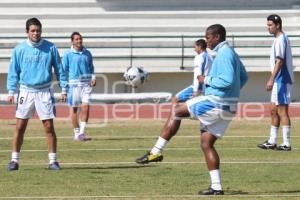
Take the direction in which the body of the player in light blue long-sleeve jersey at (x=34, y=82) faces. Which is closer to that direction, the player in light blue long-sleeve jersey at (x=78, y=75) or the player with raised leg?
the player with raised leg

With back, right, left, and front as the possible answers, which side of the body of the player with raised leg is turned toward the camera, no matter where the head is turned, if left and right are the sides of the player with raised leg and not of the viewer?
left

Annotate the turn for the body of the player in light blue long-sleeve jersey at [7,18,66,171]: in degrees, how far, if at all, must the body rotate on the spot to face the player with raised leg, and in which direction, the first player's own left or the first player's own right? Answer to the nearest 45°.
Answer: approximately 45° to the first player's own left

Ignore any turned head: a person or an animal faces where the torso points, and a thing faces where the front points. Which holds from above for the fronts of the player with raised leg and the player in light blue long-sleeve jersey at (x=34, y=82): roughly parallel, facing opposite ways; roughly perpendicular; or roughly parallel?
roughly perpendicular

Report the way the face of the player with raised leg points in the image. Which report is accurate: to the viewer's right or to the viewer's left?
to the viewer's left

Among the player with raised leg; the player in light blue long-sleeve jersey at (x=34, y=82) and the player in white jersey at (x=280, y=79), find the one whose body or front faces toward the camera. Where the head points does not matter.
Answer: the player in light blue long-sleeve jersey

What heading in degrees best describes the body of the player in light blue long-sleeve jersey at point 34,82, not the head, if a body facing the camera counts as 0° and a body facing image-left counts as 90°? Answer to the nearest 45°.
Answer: approximately 0°

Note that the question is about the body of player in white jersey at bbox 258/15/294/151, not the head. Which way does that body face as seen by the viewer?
to the viewer's left

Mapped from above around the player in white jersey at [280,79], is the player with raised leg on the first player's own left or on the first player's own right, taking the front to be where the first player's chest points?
on the first player's own left
